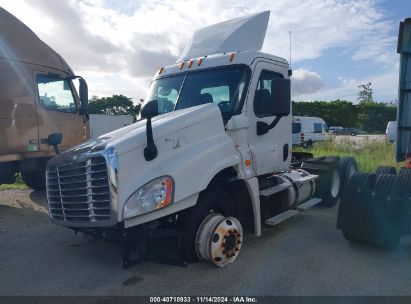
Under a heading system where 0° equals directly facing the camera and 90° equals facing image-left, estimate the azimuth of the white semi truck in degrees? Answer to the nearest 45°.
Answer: approximately 45°

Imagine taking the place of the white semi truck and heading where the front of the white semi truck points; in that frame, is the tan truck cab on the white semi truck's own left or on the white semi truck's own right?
on the white semi truck's own right

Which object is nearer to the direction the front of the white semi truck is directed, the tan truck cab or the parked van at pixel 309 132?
the tan truck cab

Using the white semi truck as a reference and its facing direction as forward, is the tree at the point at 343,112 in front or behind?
behind
